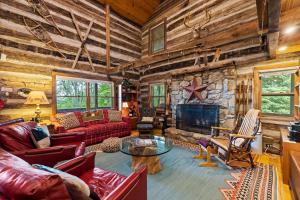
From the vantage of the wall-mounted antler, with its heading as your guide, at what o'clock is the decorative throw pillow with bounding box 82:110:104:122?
The decorative throw pillow is roughly at 1 o'clock from the wall-mounted antler.

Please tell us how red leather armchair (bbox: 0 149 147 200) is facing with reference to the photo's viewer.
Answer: facing away from the viewer and to the right of the viewer

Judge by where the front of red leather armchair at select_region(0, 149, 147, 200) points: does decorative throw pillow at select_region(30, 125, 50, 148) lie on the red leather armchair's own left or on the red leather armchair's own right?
on the red leather armchair's own left

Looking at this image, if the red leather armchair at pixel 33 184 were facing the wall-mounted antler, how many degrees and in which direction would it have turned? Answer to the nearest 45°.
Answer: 0° — it already faces it

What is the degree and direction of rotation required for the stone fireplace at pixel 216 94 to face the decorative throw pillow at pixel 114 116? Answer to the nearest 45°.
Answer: approximately 45° to its right

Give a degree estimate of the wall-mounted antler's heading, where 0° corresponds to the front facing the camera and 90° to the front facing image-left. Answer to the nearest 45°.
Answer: approximately 45°

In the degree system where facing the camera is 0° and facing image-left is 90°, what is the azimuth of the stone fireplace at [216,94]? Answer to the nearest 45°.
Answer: approximately 45°

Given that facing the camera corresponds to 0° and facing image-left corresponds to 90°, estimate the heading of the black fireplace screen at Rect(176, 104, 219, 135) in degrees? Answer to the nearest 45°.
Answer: approximately 45°
